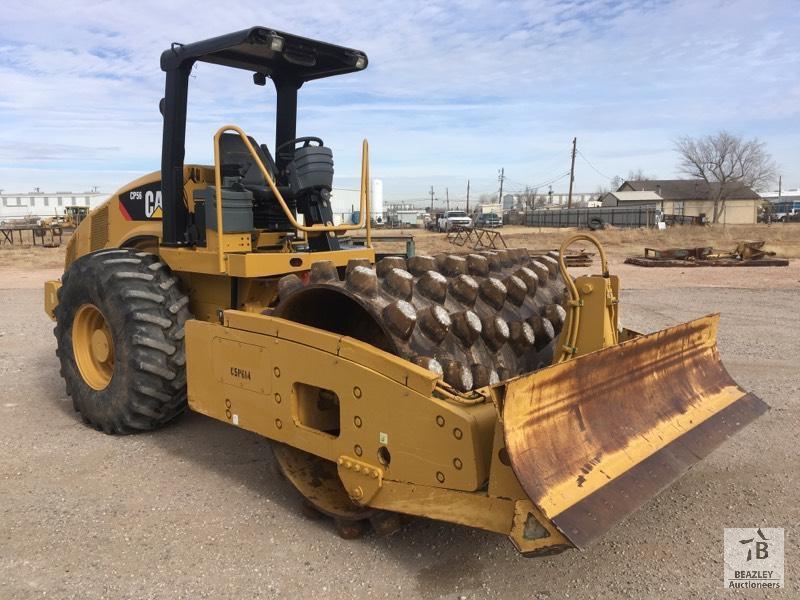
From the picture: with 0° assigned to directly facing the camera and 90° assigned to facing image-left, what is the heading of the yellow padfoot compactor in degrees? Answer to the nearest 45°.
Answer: approximately 315°

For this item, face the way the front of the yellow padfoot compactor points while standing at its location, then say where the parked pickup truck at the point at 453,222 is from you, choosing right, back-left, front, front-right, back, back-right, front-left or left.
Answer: back-left
